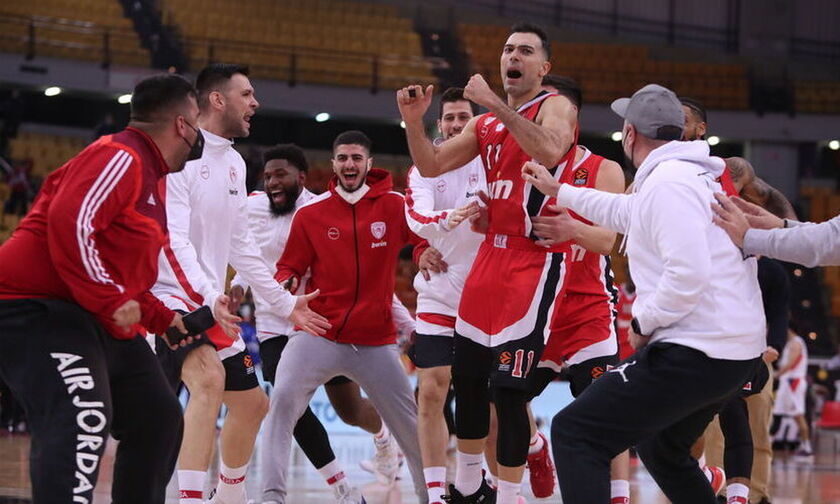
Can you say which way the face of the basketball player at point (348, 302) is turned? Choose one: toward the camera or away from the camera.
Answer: toward the camera

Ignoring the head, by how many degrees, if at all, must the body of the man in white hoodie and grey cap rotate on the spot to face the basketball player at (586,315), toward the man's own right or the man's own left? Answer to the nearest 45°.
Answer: approximately 45° to the man's own right

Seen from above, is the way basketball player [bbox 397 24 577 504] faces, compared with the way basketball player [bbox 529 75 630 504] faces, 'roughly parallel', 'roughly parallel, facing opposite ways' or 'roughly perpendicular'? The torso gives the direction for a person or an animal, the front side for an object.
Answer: roughly parallel

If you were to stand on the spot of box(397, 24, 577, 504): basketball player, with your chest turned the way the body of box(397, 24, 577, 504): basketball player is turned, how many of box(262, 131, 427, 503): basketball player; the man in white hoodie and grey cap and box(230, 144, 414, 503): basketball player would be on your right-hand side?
2

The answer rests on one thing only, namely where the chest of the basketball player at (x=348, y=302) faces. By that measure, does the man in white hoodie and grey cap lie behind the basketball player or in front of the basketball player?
in front

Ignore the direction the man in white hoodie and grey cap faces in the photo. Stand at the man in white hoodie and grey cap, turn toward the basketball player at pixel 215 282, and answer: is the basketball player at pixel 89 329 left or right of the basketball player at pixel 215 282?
left

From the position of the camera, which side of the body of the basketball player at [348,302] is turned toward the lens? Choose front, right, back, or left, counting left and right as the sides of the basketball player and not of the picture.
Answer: front

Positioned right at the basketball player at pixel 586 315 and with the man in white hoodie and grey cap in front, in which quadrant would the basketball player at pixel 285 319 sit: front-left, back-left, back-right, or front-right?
back-right

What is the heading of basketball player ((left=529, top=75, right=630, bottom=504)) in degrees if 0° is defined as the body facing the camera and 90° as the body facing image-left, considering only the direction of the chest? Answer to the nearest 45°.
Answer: approximately 45°

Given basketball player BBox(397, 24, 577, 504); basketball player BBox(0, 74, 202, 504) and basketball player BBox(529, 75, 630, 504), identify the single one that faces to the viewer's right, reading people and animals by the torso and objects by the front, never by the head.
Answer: basketball player BBox(0, 74, 202, 504)

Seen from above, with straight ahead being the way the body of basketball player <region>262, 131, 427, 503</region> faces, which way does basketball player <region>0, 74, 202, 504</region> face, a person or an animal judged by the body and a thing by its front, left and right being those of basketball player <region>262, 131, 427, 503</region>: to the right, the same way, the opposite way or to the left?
to the left

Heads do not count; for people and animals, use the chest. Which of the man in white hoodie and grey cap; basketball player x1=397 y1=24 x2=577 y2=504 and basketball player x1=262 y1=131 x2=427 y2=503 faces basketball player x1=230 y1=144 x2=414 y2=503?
the man in white hoodie and grey cap

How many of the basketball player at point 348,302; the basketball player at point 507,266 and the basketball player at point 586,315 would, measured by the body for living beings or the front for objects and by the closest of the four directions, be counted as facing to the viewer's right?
0

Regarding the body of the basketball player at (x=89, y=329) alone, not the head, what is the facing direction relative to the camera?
to the viewer's right

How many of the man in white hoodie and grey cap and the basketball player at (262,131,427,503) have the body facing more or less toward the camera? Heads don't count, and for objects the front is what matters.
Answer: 1

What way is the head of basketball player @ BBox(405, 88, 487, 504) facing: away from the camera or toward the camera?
toward the camera

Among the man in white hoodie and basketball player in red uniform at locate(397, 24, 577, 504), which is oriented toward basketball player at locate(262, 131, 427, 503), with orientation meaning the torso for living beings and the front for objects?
the man in white hoodie and grey cap

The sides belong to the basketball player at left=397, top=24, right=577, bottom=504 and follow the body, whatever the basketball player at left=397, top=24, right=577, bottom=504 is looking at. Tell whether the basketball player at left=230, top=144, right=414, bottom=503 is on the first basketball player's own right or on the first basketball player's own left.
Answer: on the first basketball player's own right

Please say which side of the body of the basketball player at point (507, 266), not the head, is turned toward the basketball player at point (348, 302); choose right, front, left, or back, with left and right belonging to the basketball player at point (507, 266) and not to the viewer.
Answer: right

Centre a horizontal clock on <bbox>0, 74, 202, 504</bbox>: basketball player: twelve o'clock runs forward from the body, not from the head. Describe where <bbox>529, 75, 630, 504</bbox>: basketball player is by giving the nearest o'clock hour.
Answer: <bbox>529, 75, 630, 504</bbox>: basketball player is roughly at 11 o'clock from <bbox>0, 74, 202, 504</bbox>: basketball player.

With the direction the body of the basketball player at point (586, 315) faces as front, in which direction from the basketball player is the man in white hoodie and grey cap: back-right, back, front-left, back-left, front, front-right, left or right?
front-left
